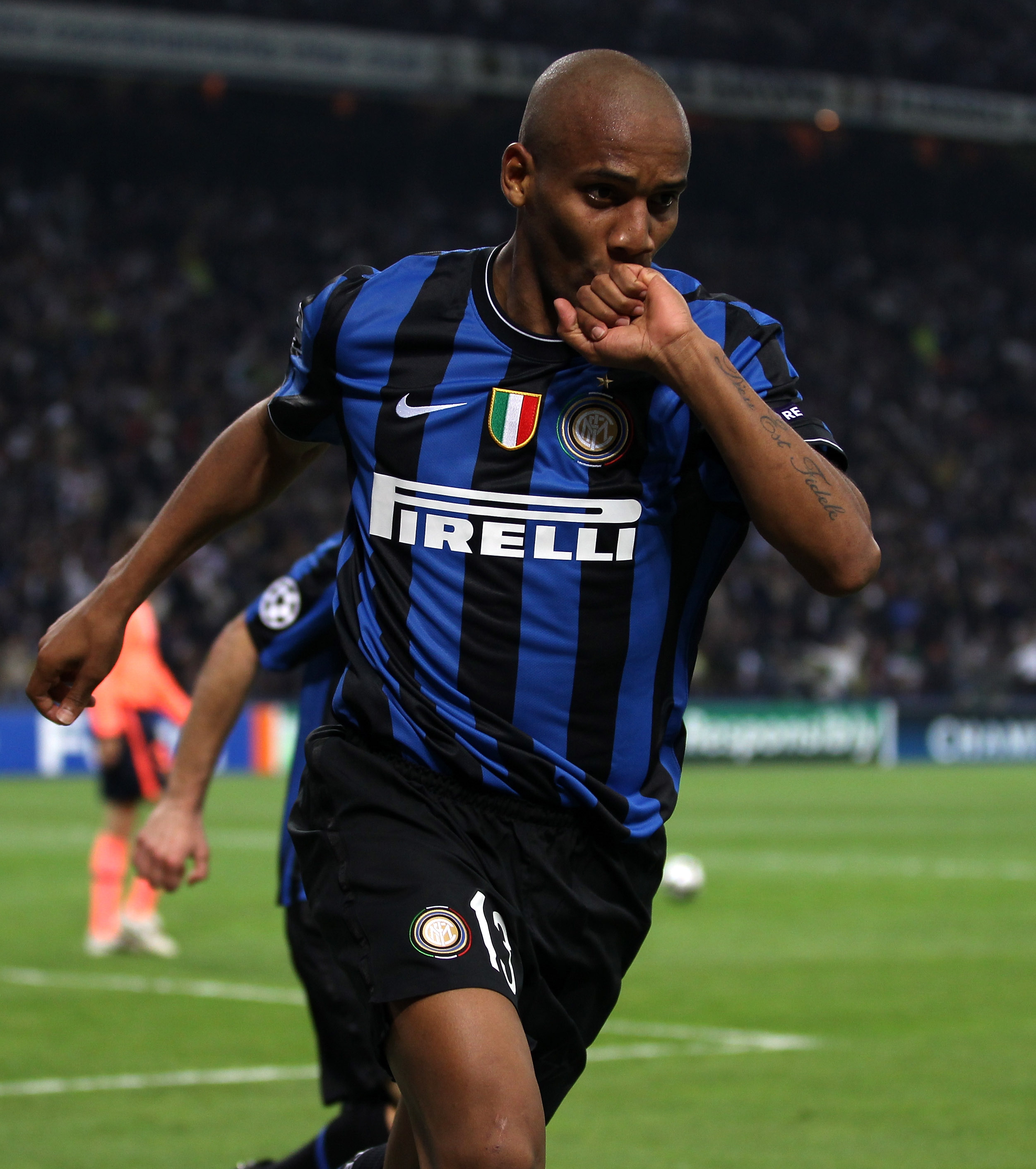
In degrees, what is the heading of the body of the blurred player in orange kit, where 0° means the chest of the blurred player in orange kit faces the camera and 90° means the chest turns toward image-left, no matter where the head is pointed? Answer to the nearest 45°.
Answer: approximately 315°

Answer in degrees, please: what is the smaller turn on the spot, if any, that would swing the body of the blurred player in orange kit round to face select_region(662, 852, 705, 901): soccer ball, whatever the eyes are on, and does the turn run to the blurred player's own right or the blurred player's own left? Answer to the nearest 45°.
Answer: approximately 45° to the blurred player's own left
